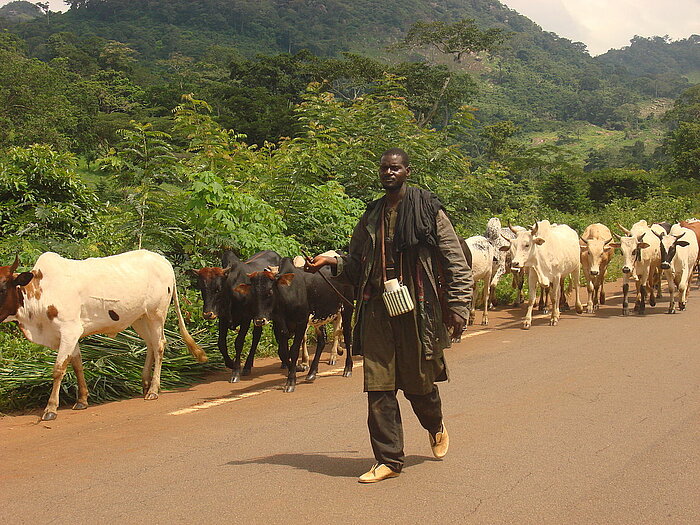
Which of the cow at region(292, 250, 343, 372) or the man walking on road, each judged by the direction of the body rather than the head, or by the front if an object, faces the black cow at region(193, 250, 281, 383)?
the cow

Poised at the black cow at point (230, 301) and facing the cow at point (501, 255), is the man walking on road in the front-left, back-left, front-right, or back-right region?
back-right

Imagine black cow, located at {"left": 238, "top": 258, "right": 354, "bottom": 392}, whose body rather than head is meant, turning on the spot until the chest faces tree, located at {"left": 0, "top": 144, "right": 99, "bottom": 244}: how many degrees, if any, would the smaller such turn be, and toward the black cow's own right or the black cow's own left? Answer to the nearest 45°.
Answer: approximately 90° to the black cow's own right

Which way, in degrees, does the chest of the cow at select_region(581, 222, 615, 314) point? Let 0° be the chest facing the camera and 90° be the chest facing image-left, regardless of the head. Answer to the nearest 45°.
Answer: approximately 0°

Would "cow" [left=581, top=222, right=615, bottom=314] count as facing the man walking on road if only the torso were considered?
yes

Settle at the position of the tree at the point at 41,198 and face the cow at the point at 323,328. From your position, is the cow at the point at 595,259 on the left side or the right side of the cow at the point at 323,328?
left

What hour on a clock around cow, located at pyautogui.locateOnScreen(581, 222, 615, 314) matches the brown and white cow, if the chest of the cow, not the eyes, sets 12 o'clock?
The brown and white cow is roughly at 1 o'clock from the cow.

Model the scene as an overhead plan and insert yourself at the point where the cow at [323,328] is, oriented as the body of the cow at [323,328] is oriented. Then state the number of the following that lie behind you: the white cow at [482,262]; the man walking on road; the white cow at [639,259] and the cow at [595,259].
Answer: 3

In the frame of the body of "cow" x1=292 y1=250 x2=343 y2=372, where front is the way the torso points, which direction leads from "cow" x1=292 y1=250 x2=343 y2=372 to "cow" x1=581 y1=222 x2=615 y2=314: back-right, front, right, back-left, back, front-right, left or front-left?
back

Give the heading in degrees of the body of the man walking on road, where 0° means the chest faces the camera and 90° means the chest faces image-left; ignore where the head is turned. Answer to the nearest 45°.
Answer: approximately 45°
